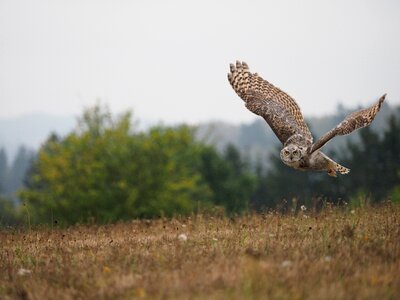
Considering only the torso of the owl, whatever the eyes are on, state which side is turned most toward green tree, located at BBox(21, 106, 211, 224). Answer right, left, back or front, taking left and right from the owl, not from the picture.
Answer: right

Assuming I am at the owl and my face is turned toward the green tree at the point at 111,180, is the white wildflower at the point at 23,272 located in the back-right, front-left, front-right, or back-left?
back-left

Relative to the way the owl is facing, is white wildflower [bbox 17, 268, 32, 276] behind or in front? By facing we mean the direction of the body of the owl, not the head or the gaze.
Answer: in front

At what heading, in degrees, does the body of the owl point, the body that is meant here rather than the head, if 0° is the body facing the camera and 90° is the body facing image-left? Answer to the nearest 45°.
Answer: approximately 45°

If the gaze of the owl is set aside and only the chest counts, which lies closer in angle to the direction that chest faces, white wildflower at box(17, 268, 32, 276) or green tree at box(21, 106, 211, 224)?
the white wildflower
